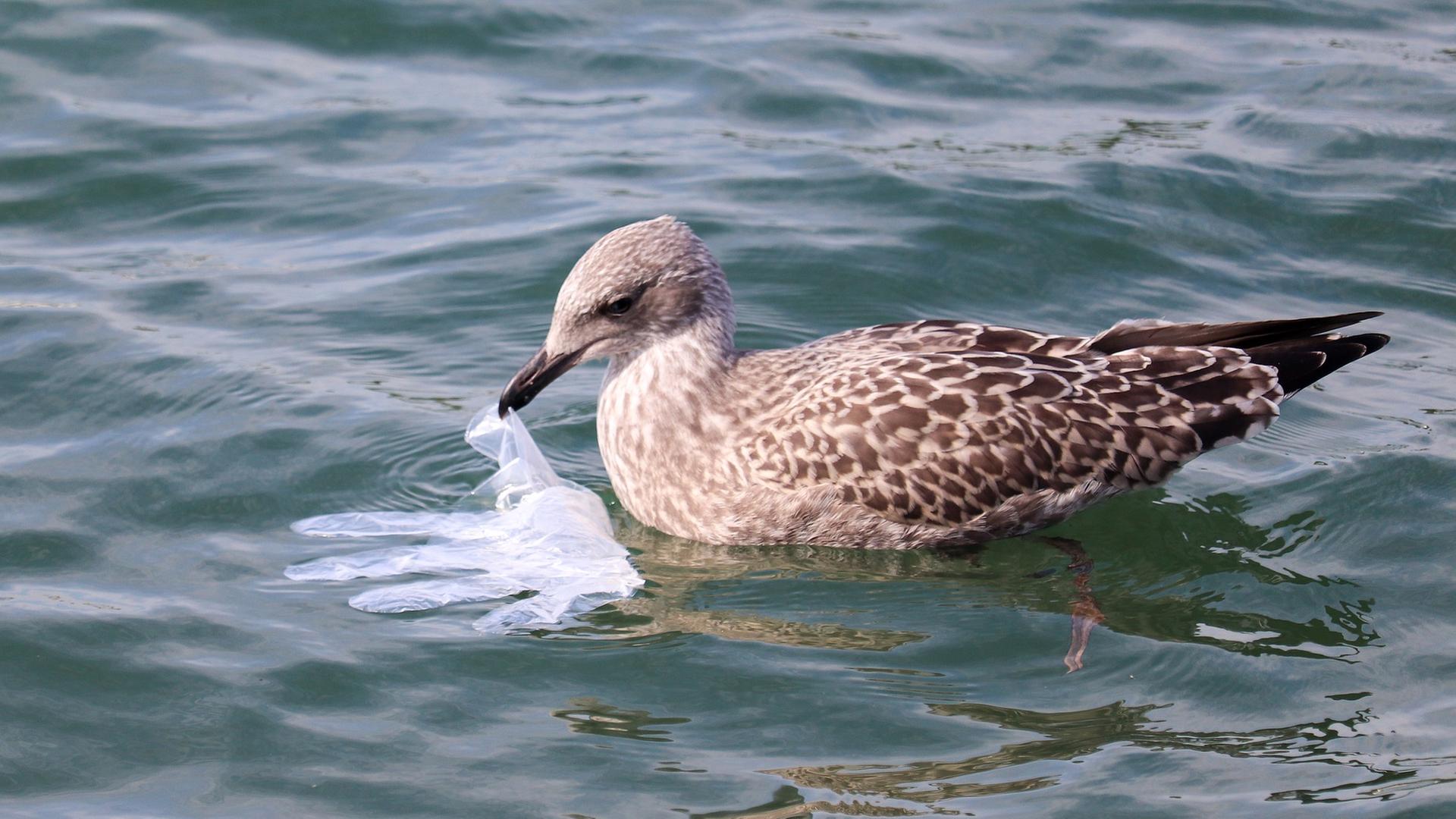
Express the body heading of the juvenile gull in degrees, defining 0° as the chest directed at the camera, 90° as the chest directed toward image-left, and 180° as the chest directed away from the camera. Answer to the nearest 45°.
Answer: approximately 90°
